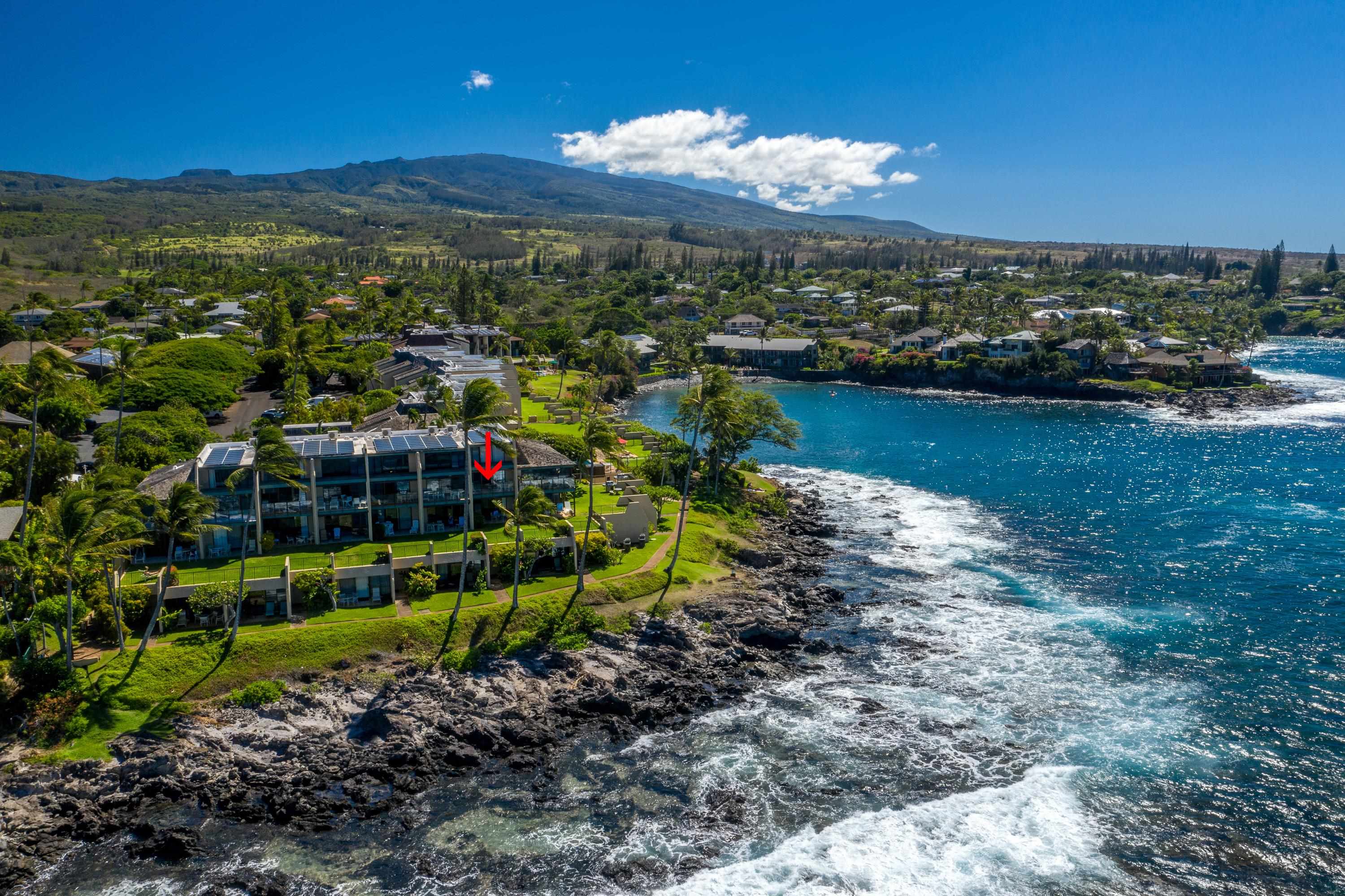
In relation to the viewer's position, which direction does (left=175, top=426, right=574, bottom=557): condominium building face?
facing the viewer

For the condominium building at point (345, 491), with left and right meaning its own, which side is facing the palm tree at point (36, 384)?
right

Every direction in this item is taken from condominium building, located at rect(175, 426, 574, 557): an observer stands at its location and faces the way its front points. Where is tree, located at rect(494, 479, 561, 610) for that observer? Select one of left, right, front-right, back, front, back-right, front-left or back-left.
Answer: front-left

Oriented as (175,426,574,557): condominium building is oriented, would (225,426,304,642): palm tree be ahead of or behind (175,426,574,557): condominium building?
ahead

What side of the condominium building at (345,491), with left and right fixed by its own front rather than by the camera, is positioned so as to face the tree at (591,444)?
left

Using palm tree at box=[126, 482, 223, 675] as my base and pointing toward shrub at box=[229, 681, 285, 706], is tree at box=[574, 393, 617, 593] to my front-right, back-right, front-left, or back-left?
front-left

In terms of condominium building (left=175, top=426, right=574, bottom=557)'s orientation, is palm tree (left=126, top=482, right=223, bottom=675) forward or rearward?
forward

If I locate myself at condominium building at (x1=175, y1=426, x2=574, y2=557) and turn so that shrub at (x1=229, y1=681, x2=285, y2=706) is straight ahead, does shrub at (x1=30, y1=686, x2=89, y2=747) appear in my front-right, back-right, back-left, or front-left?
front-right

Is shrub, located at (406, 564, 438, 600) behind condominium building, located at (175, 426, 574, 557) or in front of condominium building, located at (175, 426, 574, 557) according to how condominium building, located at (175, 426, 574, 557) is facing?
in front

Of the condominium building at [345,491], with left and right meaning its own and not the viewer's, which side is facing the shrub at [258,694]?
front

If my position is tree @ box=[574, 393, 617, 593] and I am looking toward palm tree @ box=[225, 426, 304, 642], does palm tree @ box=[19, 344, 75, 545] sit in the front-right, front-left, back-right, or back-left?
front-right
